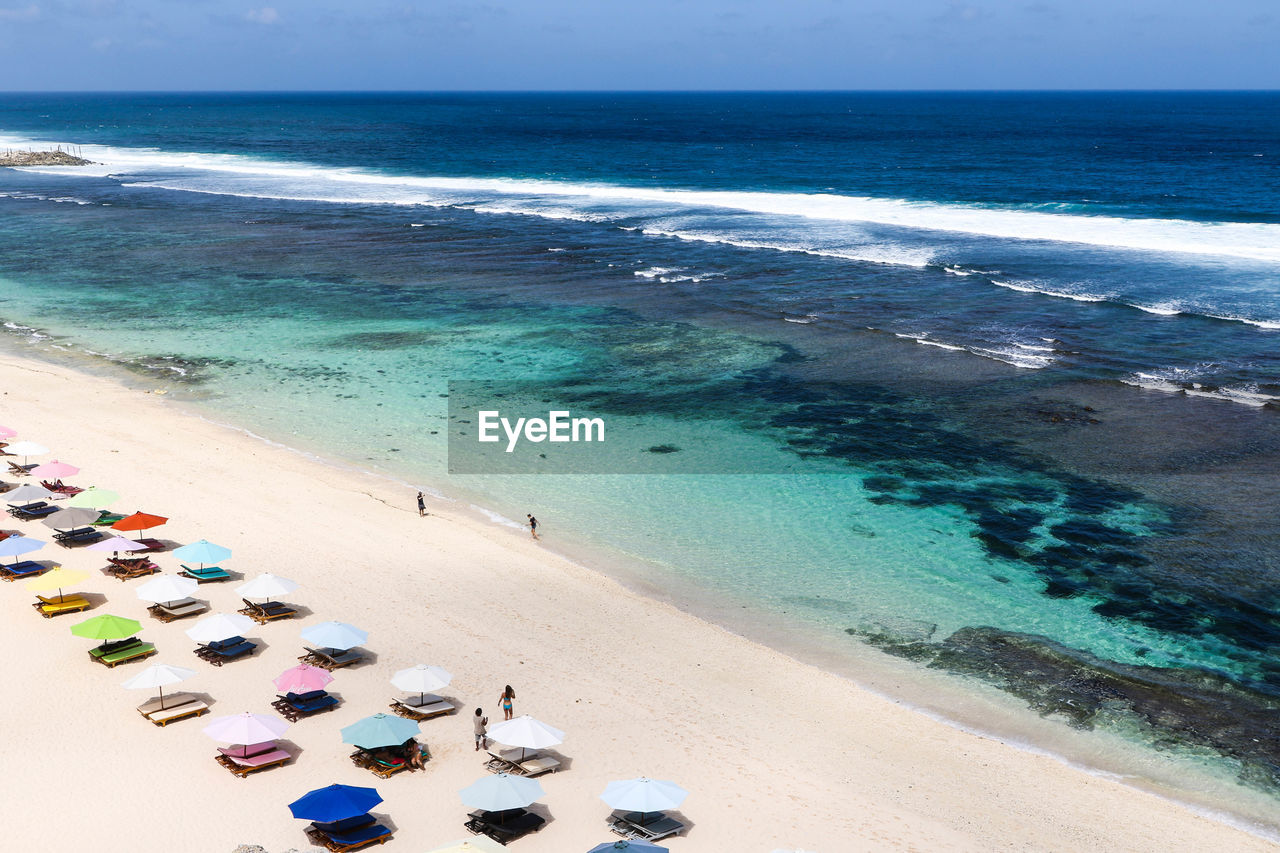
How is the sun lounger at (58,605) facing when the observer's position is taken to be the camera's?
facing away from the viewer and to the right of the viewer

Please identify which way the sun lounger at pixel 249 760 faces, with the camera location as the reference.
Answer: facing away from the viewer and to the right of the viewer

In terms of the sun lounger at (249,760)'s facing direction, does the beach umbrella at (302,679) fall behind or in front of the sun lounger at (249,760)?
in front

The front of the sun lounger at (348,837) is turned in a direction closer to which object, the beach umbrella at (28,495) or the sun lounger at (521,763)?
the sun lounger

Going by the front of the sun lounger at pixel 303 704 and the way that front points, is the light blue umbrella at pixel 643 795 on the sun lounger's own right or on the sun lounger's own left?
on the sun lounger's own right

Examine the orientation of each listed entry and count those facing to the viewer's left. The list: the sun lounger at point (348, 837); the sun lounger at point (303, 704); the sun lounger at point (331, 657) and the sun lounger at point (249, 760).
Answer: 0

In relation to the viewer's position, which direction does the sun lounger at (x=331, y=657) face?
facing away from the viewer and to the right of the viewer

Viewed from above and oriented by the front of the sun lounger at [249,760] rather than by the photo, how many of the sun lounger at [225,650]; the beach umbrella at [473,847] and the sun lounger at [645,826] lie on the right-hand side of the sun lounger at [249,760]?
2

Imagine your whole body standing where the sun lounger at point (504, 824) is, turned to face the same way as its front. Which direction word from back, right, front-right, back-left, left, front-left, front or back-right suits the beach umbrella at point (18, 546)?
left
